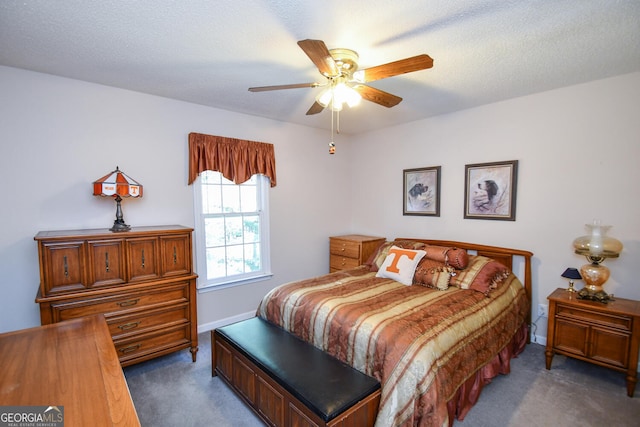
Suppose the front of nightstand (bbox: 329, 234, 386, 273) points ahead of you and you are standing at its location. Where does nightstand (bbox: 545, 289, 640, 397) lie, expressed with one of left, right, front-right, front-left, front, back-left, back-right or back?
left

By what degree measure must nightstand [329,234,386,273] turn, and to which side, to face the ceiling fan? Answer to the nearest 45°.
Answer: approximately 45° to its left

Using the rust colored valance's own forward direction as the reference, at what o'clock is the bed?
The bed is roughly at 12 o'clock from the rust colored valance.

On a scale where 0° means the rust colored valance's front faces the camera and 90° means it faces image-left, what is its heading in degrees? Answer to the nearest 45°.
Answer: approximately 315°

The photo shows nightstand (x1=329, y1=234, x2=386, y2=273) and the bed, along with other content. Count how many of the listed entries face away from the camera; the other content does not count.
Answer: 0

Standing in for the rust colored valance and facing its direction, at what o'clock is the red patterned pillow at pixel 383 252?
The red patterned pillow is roughly at 11 o'clock from the rust colored valance.

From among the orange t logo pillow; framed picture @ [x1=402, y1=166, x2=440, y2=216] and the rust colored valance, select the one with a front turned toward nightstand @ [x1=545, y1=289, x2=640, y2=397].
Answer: the rust colored valance

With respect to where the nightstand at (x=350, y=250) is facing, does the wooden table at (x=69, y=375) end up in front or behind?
in front

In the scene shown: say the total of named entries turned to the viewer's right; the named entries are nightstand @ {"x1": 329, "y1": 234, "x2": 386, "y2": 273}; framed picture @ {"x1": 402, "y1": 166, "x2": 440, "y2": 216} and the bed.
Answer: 0

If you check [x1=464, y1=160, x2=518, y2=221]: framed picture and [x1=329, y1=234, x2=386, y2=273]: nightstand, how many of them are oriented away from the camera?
0

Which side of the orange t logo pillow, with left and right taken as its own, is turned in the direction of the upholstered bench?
front

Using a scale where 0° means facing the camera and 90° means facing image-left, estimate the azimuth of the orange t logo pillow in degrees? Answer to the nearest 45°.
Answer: approximately 45°
